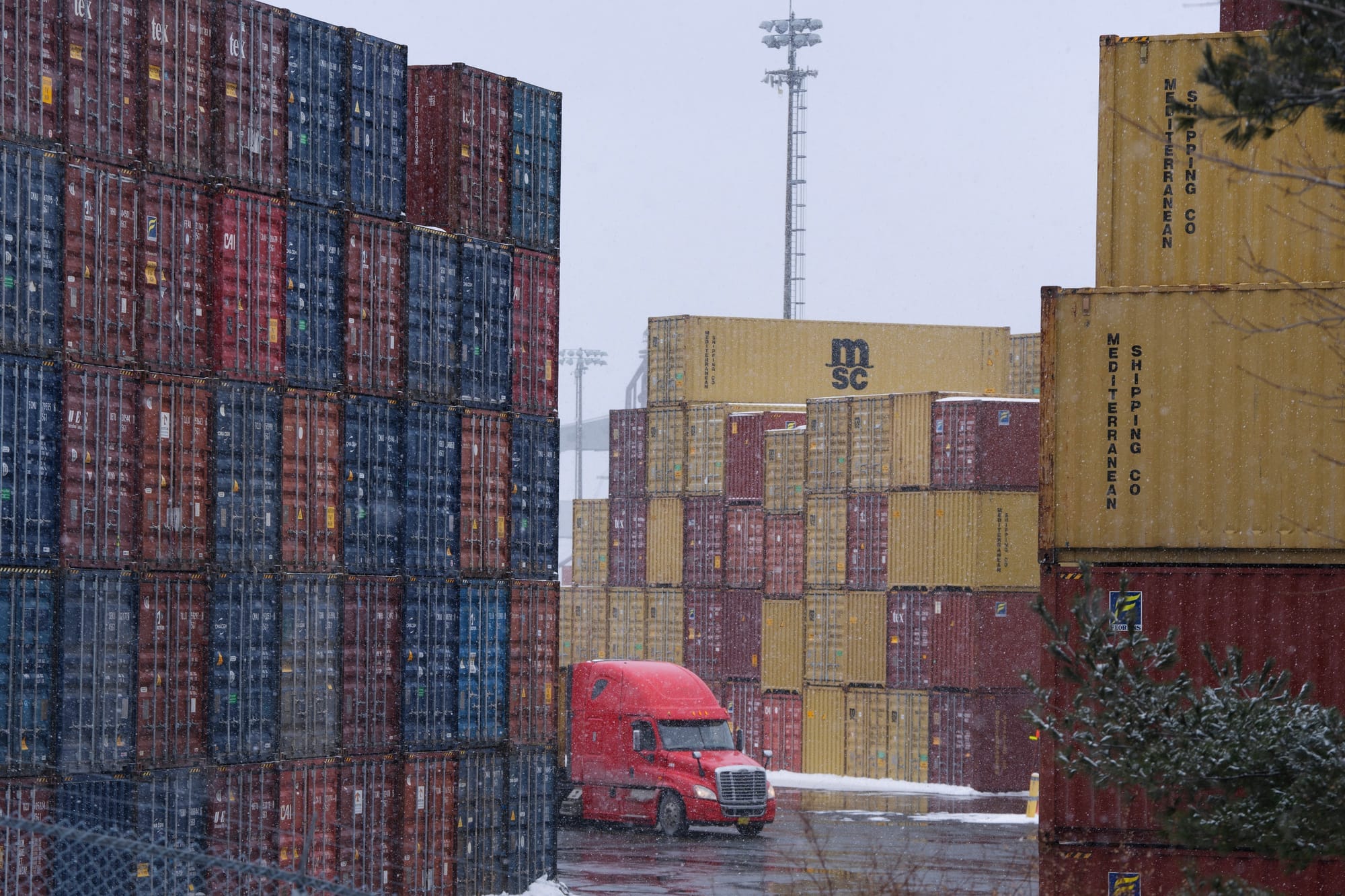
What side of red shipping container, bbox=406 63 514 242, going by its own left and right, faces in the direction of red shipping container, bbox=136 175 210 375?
right

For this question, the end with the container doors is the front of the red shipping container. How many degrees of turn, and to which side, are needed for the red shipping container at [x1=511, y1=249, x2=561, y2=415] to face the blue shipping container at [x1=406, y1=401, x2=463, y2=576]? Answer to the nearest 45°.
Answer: approximately 90° to its right

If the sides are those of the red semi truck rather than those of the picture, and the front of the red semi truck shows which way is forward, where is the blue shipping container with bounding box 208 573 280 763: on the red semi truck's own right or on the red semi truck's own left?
on the red semi truck's own right

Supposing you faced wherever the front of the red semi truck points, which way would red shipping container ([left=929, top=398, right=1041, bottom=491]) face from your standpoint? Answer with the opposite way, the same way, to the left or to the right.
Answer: to the right

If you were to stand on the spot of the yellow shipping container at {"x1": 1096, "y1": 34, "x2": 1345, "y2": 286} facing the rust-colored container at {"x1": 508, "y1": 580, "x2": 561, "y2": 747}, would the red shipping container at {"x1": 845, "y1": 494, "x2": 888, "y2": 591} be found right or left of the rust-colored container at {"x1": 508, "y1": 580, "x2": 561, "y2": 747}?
right

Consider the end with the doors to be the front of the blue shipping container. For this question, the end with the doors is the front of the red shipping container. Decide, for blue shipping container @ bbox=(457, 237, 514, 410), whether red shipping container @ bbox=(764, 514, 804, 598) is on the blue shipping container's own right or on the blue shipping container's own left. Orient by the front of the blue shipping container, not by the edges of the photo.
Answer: on the blue shipping container's own left

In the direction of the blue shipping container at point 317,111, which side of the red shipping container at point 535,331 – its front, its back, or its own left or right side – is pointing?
right
